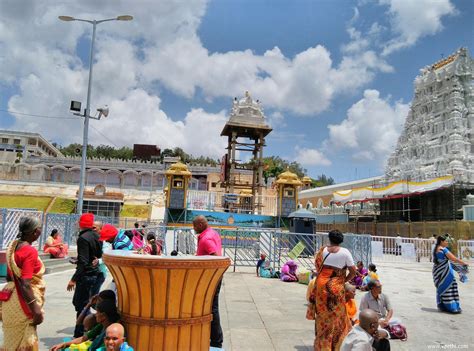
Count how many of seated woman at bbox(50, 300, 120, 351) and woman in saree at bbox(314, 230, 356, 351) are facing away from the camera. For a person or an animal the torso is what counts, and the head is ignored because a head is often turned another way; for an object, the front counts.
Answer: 1

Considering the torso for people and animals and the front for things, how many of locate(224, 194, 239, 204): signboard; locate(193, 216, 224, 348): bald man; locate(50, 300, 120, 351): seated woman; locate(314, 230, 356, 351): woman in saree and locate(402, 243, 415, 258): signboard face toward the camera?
2

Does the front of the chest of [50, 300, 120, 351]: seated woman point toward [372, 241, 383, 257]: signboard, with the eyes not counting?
no

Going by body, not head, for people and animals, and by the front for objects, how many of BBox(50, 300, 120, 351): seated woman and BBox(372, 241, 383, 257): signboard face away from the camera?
0

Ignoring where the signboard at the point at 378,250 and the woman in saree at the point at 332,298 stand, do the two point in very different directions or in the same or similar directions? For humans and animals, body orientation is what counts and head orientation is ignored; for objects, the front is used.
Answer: very different directions

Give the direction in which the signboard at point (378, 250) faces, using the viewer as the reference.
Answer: facing the viewer

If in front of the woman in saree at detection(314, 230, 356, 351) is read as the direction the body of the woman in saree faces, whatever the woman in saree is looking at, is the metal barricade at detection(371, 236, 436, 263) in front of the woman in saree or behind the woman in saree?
in front

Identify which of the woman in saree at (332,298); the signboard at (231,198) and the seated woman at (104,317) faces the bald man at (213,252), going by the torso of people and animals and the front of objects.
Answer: the signboard

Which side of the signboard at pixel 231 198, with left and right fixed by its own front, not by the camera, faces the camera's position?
front

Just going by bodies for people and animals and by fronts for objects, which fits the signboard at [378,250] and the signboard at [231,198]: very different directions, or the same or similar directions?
same or similar directions

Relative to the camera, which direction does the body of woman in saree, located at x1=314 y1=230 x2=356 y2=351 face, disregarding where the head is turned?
away from the camera
